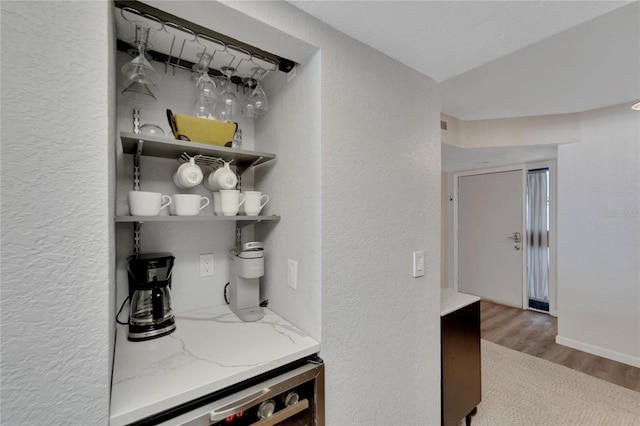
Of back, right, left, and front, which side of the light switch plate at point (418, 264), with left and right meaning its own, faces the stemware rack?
right

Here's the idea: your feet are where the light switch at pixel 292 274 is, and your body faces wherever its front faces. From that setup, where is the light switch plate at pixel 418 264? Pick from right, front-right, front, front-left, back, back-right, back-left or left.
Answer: back-left

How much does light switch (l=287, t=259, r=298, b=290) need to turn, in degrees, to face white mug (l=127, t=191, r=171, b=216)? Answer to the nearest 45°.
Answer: approximately 45° to its right

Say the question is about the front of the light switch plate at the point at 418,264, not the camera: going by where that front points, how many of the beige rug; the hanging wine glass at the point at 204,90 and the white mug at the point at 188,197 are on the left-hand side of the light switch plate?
1

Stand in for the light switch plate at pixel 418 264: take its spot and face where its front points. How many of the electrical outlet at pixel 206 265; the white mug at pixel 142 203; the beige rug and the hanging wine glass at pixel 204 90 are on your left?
1

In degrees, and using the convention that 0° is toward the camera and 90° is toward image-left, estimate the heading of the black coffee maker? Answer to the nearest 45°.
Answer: approximately 315°

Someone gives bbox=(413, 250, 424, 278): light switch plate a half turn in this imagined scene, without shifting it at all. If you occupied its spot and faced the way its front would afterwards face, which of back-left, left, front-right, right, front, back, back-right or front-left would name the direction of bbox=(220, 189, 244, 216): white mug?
left

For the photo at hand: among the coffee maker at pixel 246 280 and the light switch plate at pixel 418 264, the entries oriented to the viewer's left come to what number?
0

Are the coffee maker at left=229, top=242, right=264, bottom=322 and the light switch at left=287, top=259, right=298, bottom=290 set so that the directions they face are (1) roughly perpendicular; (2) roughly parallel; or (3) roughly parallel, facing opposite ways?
roughly perpendicular

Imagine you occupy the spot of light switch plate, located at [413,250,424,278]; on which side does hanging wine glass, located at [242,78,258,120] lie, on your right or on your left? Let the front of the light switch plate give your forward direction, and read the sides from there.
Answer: on your right
